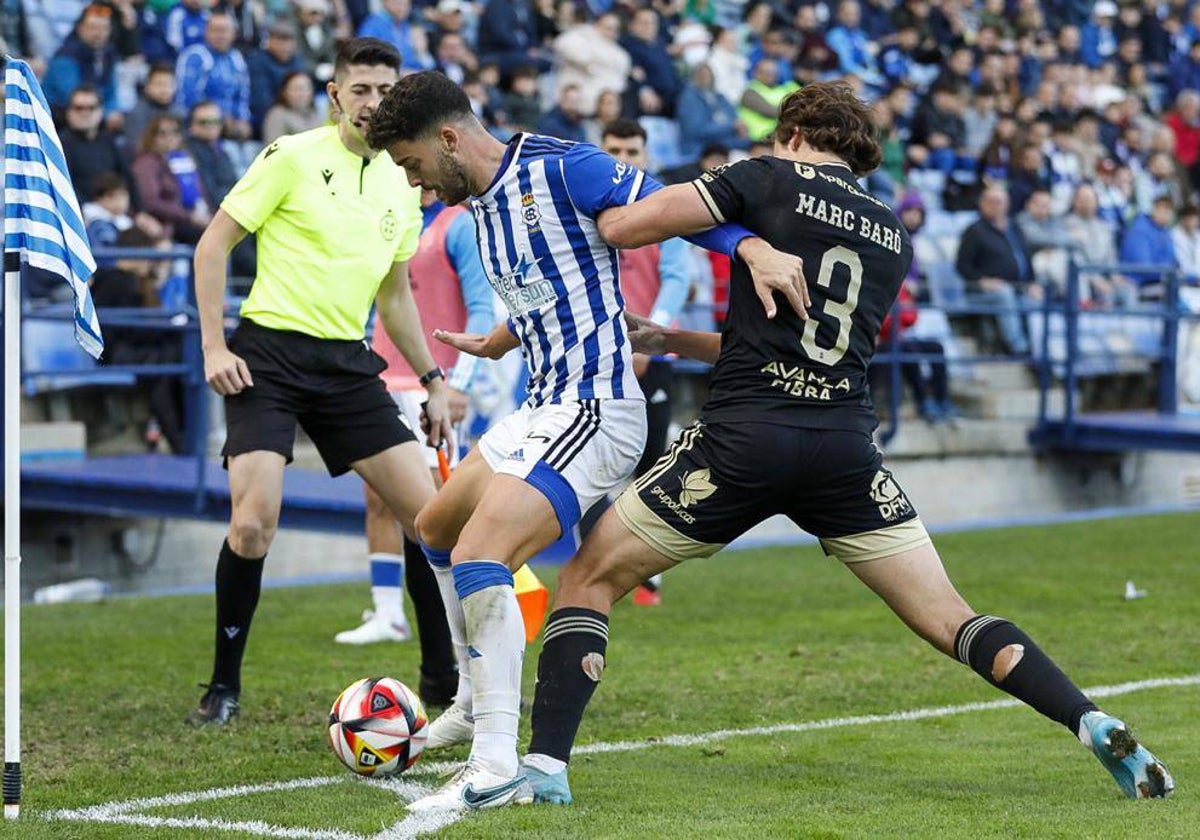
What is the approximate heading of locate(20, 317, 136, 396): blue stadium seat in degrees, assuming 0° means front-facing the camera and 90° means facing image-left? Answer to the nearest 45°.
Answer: approximately 315°

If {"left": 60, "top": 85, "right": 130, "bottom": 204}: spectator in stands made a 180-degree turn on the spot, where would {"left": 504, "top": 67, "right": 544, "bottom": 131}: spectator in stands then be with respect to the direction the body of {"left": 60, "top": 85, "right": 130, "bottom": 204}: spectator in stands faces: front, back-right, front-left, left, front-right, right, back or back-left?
front-right

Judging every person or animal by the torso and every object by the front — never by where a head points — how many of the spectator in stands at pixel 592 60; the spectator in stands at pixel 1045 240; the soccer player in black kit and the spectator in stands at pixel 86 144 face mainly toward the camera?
3

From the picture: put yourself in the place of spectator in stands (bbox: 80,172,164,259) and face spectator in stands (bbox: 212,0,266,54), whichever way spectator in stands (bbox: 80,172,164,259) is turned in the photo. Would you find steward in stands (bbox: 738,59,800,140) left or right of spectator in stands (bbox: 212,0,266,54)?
right

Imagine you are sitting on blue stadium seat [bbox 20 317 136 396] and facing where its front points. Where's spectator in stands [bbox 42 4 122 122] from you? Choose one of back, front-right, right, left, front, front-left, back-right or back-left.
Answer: back-left

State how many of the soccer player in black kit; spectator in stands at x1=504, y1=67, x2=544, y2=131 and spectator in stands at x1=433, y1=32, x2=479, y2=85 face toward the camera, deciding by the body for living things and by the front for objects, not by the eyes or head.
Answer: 2
